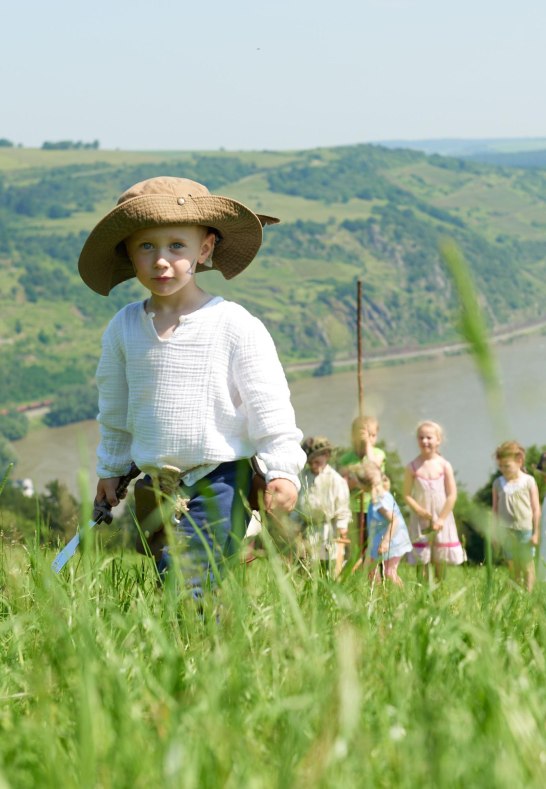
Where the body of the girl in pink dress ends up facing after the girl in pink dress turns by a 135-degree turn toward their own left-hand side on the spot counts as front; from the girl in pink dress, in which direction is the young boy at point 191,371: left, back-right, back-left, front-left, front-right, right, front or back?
back-right

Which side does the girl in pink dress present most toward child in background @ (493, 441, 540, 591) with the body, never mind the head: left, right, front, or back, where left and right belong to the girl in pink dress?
left

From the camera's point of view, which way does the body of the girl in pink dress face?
toward the camera
